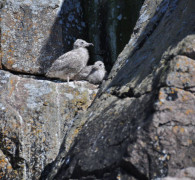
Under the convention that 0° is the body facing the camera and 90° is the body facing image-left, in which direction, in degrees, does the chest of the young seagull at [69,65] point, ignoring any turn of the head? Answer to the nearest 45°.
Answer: approximately 270°
